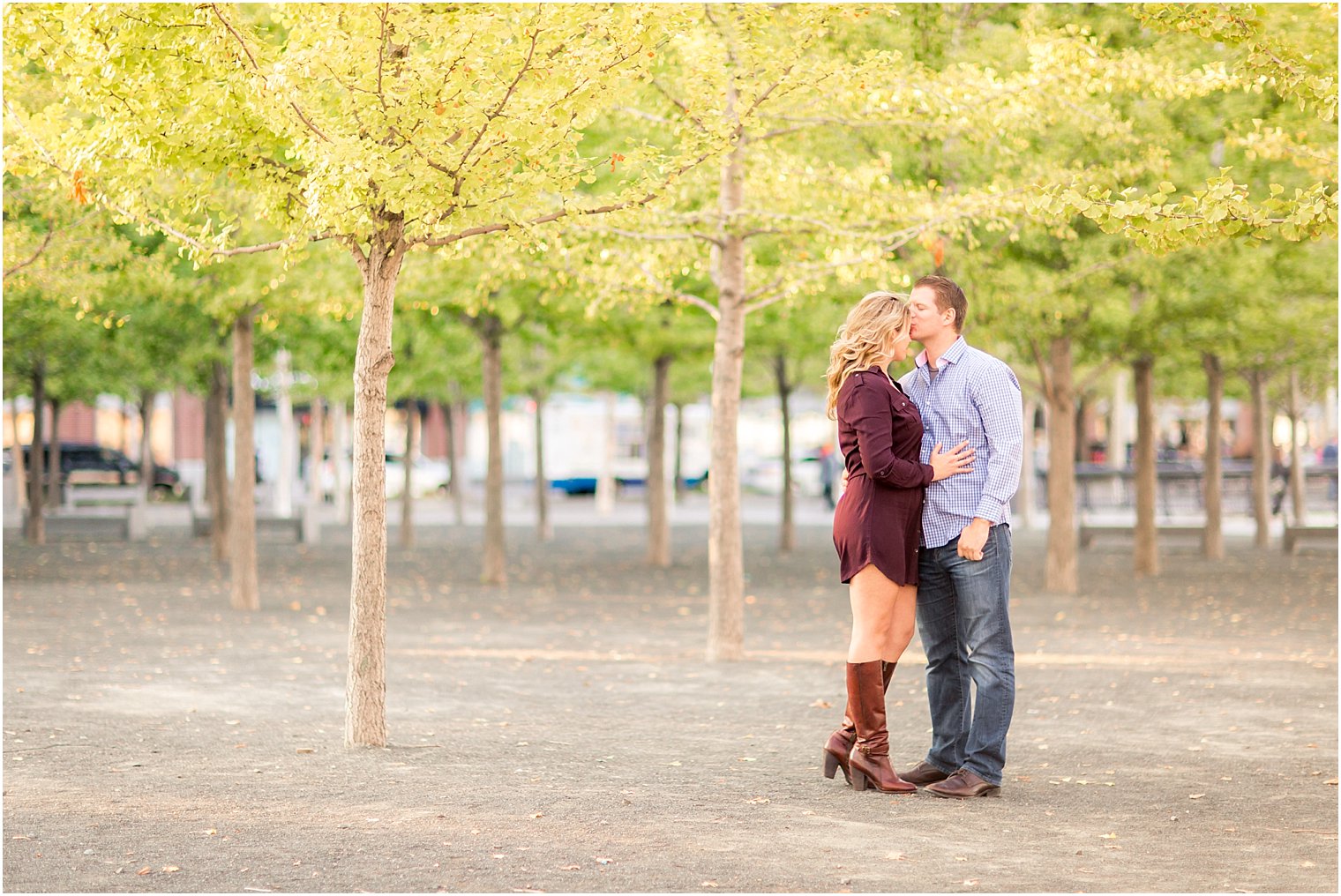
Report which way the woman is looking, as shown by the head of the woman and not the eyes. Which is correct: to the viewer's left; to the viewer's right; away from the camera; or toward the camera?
to the viewer's right

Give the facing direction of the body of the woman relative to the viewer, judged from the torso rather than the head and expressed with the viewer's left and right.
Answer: facing to the right of the viewer

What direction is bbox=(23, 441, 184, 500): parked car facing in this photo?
to the viewer's right

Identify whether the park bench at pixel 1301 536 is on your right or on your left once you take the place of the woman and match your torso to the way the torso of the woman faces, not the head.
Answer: on your left

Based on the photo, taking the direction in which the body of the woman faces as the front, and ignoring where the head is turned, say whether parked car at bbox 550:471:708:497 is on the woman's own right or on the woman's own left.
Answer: on the woman's own left
